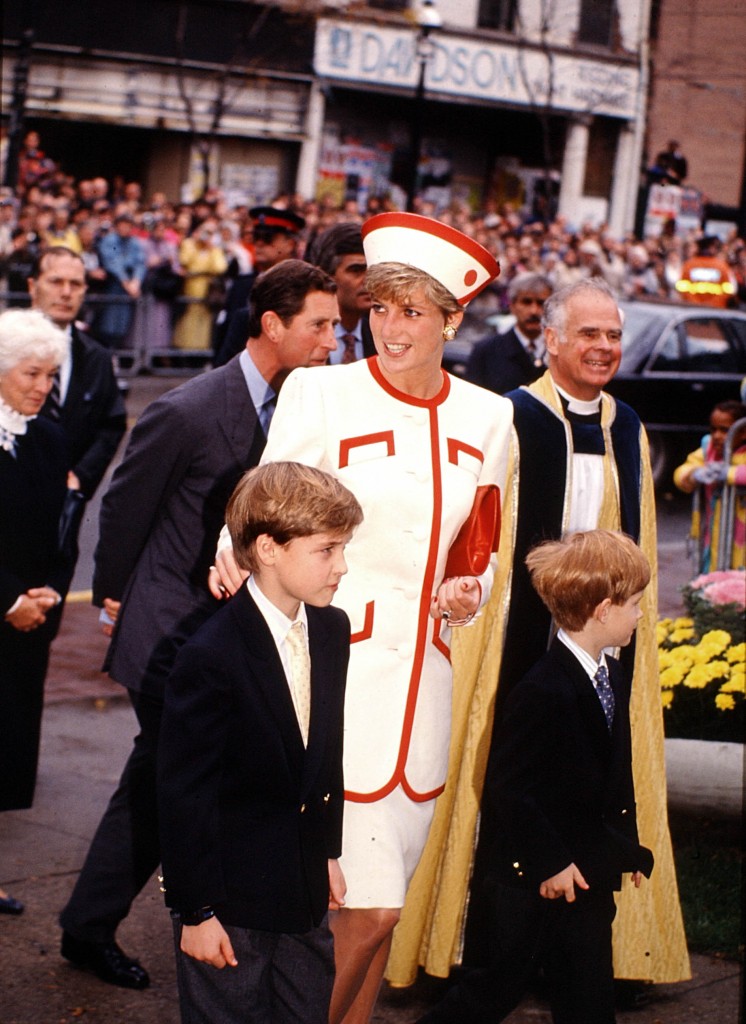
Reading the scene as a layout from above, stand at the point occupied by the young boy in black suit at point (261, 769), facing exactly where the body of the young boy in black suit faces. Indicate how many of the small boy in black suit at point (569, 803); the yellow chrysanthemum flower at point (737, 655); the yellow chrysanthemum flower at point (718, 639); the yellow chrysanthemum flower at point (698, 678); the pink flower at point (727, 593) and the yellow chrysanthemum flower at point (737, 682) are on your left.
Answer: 6

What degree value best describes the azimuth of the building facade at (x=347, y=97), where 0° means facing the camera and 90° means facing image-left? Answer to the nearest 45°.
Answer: approximately 0°

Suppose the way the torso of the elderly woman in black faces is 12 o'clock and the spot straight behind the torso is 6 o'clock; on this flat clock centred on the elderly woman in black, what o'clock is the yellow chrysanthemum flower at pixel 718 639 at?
The yellow chrysanthemum flower is roughly at 10 o'clock from the elderly woman in black.

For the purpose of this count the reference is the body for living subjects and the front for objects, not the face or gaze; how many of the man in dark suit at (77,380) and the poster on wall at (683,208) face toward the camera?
2

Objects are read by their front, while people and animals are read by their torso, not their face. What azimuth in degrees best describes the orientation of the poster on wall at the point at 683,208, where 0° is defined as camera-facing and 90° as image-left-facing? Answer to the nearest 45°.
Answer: approximately 0°

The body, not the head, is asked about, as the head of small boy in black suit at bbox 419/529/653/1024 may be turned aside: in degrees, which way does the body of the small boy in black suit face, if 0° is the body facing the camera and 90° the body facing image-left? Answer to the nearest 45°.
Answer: approximately 315°

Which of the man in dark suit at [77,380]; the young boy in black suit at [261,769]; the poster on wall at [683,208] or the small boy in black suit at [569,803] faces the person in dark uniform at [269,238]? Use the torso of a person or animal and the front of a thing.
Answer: the poster on wall

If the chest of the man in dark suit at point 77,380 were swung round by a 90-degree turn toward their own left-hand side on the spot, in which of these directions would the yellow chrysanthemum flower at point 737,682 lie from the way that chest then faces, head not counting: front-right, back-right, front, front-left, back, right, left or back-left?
front-right

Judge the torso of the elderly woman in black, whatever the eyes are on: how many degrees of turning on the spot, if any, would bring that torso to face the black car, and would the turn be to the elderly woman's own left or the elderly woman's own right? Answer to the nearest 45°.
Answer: approximately 90° to the elderly woman's own left

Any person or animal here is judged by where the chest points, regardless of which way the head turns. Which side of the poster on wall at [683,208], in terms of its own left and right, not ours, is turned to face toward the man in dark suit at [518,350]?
front
